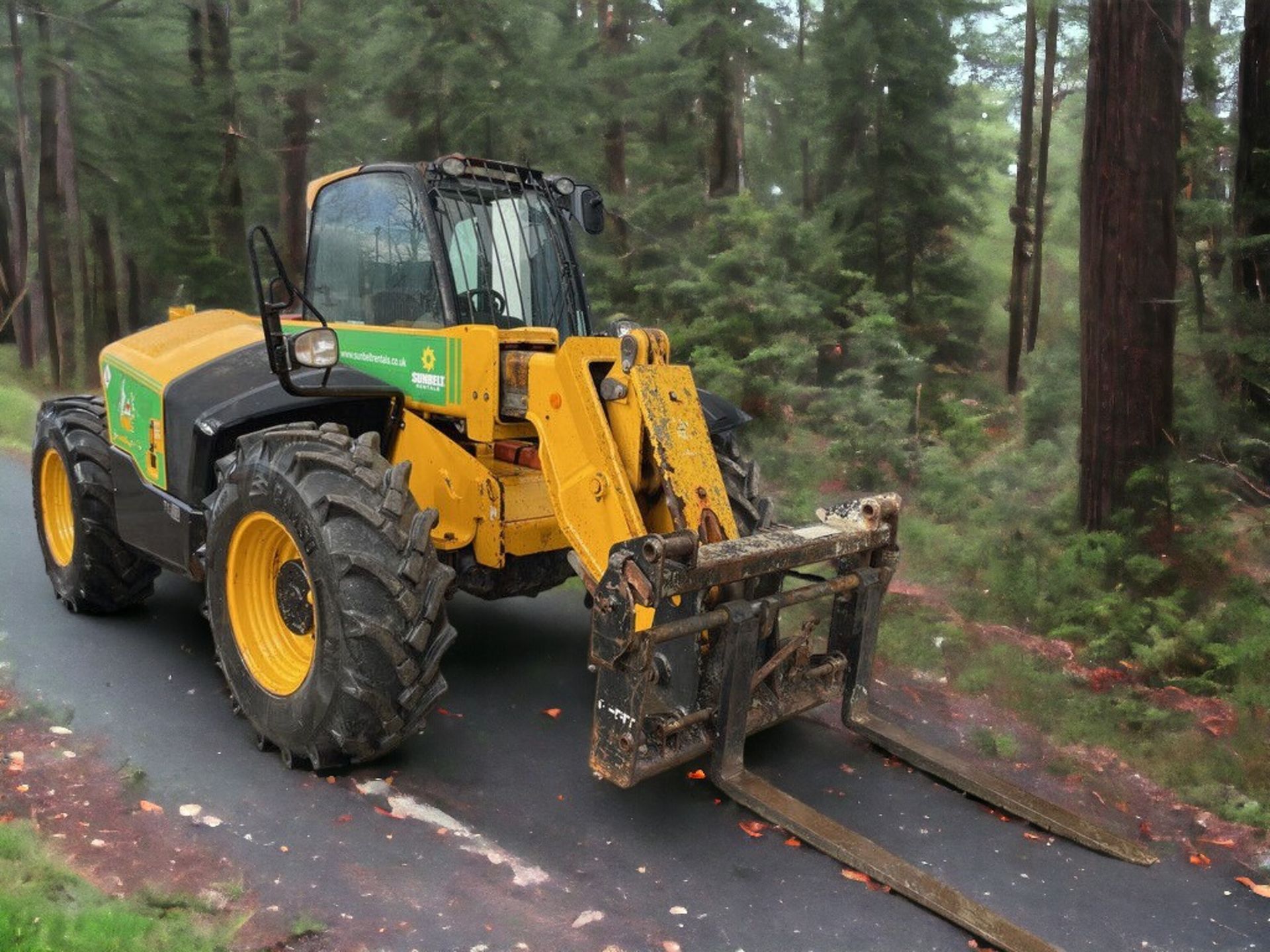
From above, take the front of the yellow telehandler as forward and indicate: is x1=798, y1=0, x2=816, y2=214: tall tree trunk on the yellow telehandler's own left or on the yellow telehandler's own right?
on the yellow telehandler's own left

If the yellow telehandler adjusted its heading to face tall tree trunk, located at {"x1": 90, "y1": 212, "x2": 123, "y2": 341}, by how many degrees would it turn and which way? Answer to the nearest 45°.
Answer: approximately 180°

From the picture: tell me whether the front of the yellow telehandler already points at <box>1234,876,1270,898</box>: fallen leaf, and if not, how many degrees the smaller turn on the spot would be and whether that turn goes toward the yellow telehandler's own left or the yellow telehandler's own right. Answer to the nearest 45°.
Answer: approximately 45° to the yellow telehandler's own left

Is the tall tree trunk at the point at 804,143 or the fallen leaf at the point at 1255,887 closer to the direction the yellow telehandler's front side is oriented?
the fallen leaf

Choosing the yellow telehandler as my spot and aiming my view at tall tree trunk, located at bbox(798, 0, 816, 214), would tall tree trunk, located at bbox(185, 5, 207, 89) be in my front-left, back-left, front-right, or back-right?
front-left

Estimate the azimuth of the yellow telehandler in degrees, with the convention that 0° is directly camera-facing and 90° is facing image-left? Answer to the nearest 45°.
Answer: approximately 315°

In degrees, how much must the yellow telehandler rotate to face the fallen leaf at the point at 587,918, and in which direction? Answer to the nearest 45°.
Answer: approximately 45° to its right

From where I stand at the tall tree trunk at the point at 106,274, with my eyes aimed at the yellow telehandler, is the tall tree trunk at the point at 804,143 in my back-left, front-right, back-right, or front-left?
front-left

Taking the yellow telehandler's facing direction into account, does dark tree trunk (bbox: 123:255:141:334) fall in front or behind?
behind

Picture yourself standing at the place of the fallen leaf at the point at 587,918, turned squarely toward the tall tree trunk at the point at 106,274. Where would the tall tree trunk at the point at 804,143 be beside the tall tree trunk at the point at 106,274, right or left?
right
